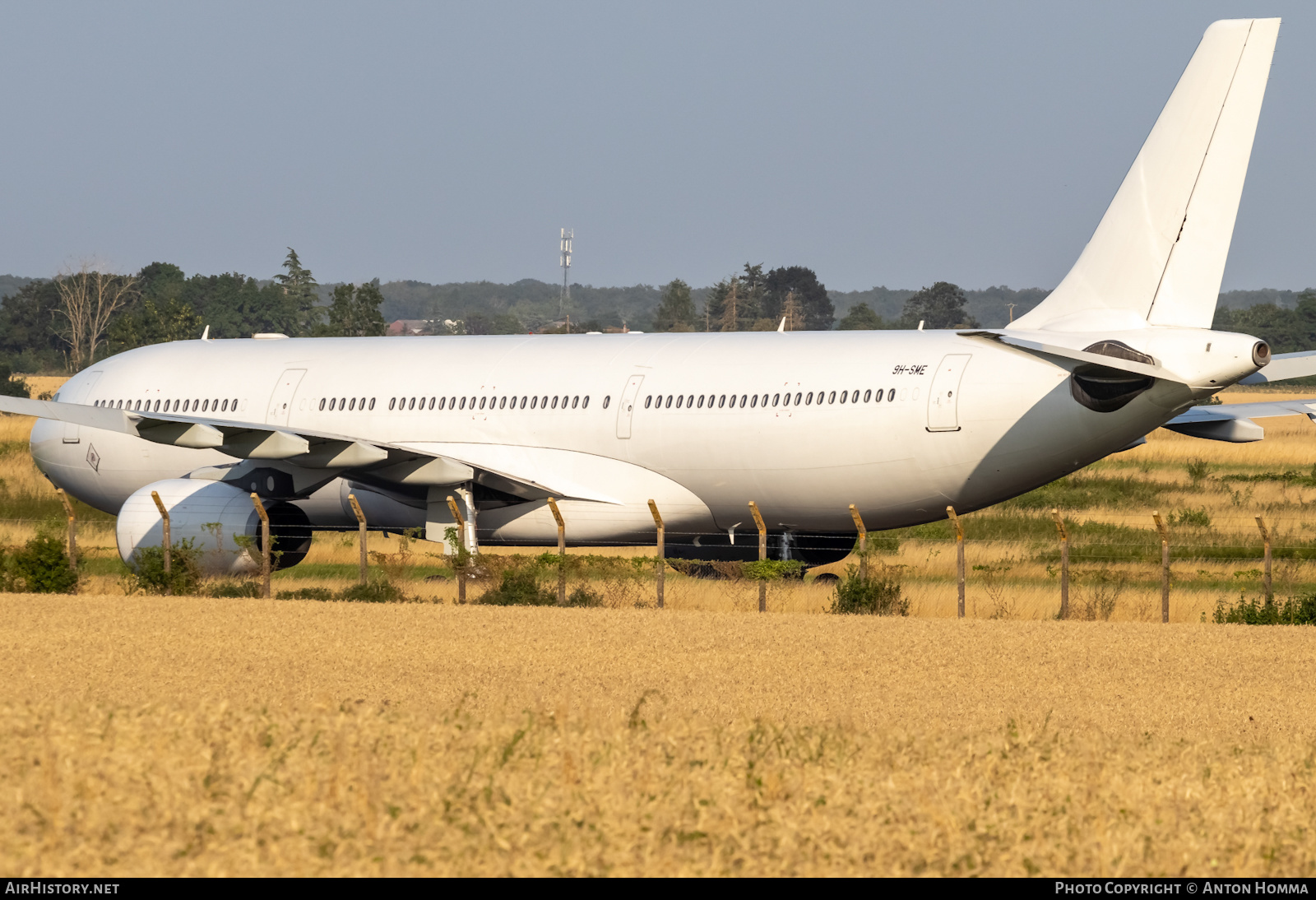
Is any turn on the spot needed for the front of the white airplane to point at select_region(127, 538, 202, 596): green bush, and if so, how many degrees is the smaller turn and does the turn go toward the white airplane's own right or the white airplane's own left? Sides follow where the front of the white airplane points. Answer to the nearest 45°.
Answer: approximately 45° to the white airplane's own left

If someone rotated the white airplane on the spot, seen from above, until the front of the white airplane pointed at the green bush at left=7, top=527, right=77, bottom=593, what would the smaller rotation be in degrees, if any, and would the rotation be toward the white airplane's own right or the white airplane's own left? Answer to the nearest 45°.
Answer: approximately 45° to the white airplane's own left

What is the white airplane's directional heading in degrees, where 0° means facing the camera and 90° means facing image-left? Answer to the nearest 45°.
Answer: approximately 135°

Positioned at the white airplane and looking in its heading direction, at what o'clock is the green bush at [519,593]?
The green bush is roughly at 10 o'clock from the white airplane.

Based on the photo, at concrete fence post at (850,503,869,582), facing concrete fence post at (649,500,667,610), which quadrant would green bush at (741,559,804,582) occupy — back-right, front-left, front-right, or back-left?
front-right
